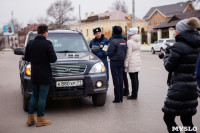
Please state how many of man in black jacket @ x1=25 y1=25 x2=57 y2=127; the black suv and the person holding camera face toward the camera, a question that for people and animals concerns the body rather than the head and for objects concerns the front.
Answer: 1

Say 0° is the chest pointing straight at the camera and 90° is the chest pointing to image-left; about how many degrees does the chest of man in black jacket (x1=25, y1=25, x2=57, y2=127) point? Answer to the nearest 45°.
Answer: approximately 225°

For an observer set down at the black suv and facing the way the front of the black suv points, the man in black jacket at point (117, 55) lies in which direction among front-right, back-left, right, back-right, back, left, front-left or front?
front-left

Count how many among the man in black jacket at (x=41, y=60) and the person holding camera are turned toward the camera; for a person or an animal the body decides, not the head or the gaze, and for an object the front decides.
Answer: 0

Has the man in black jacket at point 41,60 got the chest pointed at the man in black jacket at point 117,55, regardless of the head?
yes

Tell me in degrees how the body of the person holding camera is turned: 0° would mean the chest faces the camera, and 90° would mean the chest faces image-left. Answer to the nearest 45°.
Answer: approximately 135°

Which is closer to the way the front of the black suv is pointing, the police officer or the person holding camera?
the person holding camera

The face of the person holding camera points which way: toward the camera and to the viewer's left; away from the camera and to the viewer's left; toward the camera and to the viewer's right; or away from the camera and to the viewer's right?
away from the camera and to the viewer's left

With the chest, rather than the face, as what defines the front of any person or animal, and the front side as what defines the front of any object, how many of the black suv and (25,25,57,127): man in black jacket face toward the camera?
1

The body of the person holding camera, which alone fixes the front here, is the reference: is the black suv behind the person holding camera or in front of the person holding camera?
in front

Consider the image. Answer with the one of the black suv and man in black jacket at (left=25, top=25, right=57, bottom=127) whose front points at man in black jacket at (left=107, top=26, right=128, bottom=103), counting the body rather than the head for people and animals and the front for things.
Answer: man in black jacket at (left=25, top=25, right=57, bottom=127)

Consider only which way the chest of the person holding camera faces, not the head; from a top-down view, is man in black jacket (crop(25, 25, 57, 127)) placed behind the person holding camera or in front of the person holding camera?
in front
